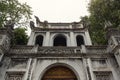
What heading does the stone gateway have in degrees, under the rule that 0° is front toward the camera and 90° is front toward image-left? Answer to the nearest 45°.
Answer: approximately 0°
